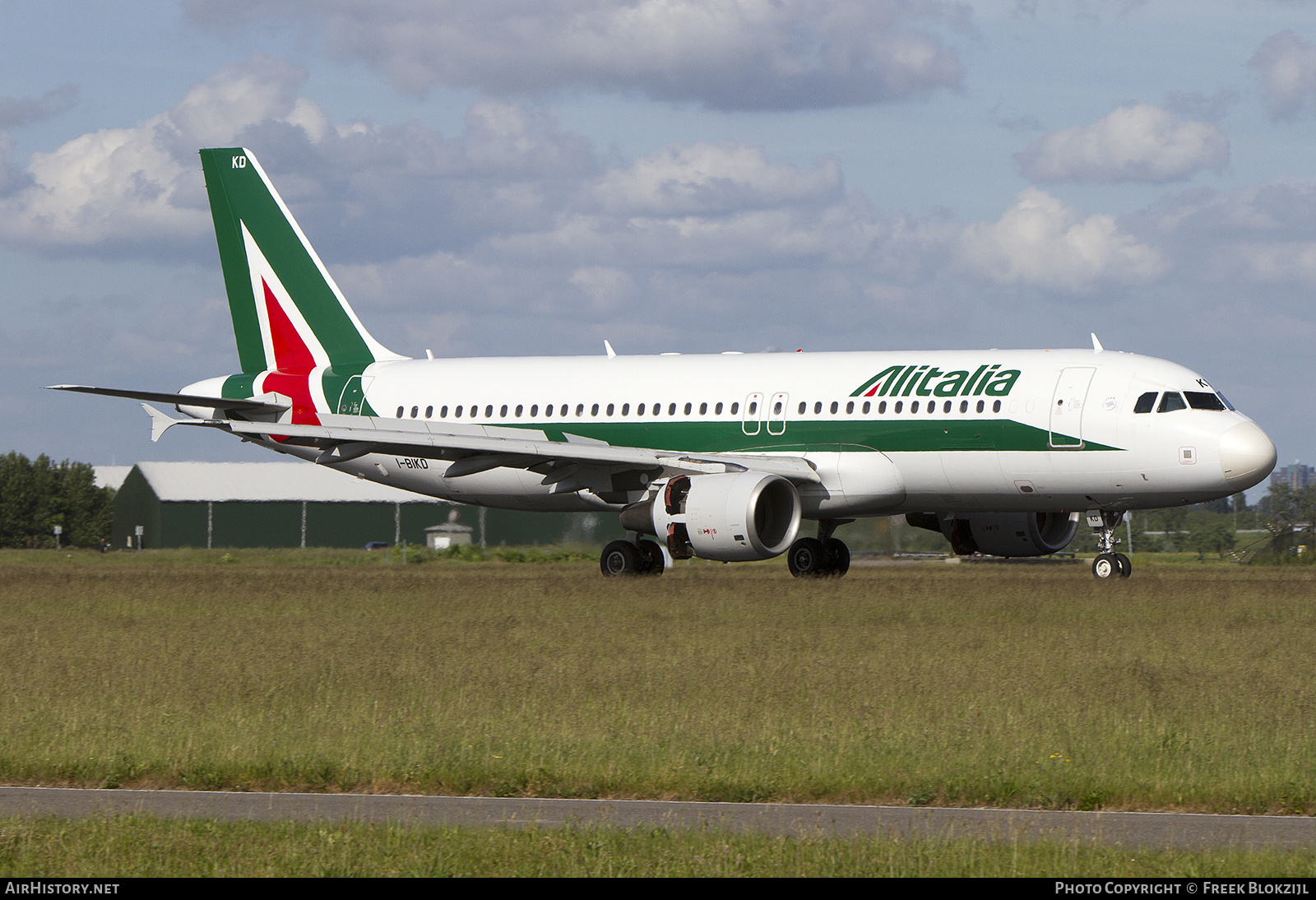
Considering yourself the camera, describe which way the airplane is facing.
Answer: facing the viewer and to the right of the viewer
